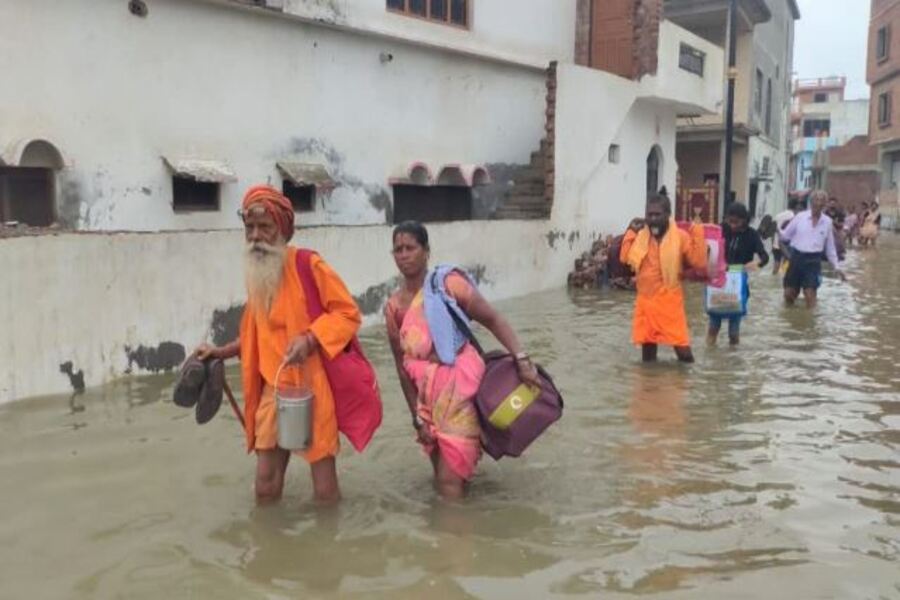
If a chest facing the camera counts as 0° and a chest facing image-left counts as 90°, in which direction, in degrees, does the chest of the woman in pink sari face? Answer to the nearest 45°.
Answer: approximately 45°

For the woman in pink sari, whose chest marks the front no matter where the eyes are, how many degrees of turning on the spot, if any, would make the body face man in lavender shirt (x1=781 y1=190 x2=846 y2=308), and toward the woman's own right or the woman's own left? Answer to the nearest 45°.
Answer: approximately 180°

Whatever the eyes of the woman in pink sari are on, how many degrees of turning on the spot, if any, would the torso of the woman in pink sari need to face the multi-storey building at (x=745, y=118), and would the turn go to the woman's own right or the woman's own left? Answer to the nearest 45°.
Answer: approximately 135° to the woman's own right

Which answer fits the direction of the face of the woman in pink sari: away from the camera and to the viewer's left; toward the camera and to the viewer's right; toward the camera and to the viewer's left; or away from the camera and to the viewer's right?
toward the camera and to the viewer's left

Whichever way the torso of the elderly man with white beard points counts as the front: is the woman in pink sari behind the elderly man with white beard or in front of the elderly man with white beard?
behind

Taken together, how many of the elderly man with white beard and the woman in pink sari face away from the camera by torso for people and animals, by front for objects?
0

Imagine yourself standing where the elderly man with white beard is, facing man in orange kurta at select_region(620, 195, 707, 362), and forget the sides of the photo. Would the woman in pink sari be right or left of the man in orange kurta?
right

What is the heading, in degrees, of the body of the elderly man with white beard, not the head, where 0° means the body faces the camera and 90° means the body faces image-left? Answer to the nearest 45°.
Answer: approximately 45°

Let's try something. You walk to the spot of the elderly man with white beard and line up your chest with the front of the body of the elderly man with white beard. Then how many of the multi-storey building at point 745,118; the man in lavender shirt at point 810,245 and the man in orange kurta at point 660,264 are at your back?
3

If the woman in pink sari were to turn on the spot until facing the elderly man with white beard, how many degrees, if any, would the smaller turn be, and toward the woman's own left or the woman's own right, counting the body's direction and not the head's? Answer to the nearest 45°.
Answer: approximately 45° to the woman's own right
